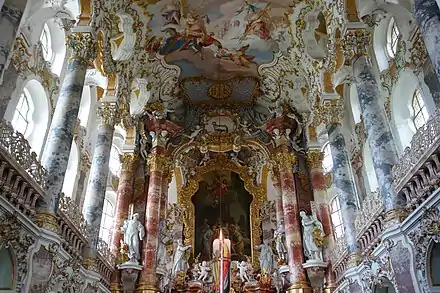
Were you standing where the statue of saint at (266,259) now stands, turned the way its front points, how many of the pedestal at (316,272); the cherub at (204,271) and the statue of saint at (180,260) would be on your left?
1

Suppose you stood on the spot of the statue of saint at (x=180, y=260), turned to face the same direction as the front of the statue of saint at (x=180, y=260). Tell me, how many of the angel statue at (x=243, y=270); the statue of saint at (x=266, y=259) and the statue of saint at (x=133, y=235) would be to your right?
1

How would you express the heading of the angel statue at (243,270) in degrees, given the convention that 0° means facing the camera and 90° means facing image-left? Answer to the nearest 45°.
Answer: approximately 45°

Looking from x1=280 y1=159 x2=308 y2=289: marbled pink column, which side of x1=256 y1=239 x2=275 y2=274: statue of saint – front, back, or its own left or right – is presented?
left

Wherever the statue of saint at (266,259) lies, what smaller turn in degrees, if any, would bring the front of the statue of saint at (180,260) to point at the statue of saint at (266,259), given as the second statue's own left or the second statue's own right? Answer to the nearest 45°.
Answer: approximately 45° to the second statue's own left

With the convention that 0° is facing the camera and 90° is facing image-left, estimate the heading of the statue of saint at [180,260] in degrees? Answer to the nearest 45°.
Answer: approximately 315°

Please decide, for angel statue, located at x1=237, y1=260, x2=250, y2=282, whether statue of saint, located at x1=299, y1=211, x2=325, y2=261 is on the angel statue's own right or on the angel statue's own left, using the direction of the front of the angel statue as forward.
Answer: on the angel statue's own left

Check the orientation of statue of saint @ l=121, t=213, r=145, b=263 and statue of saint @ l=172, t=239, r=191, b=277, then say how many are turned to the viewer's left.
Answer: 0

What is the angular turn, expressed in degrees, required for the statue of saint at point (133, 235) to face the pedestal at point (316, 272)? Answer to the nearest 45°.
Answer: approximately 90° to its left

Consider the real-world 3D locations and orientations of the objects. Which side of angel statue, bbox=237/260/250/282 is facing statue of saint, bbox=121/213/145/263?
right

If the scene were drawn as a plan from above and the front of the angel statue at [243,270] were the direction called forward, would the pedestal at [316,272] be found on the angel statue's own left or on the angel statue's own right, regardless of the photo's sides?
on the angel statue's own left

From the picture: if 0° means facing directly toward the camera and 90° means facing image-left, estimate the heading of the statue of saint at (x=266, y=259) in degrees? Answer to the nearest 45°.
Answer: approximately 45°

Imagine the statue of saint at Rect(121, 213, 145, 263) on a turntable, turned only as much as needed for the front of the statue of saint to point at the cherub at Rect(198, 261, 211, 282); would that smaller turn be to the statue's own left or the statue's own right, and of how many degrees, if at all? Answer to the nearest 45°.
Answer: approximately 135° to the statue's own left
